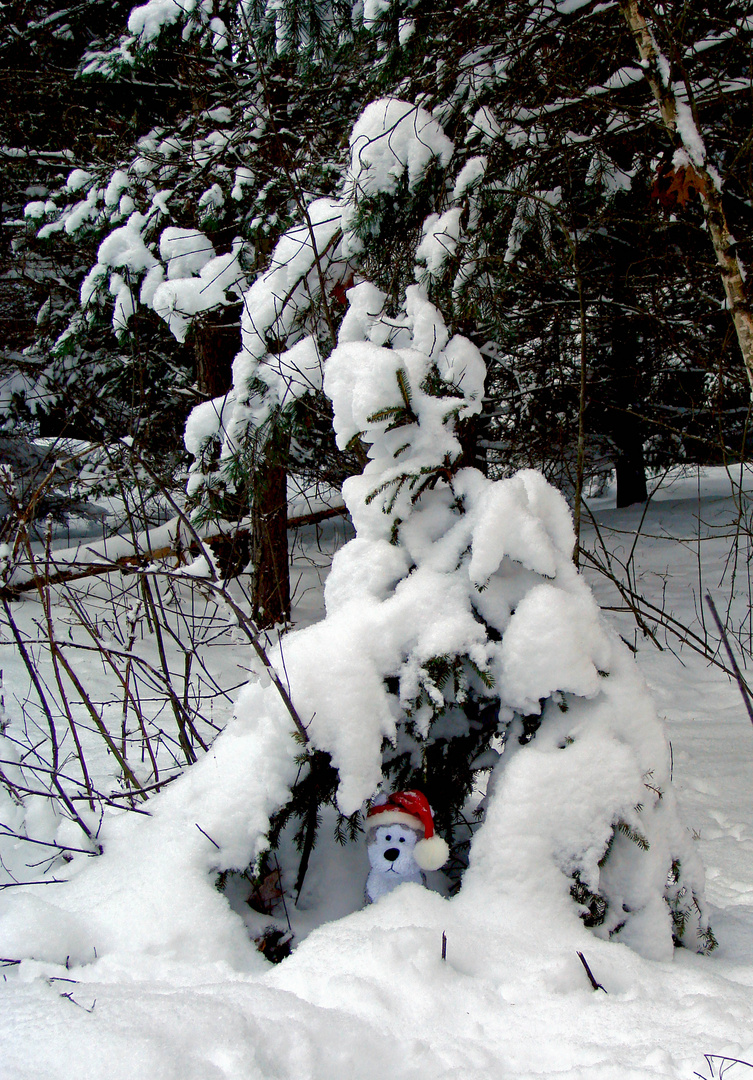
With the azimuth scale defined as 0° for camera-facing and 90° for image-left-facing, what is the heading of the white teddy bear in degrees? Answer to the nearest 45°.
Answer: approximately 0°
